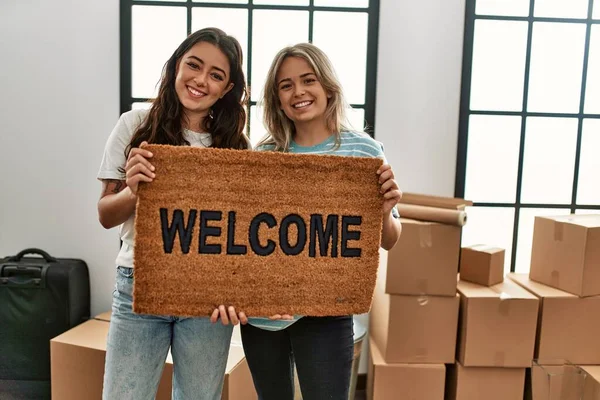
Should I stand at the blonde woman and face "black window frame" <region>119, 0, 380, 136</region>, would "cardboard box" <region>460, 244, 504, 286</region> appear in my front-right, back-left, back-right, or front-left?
front-right

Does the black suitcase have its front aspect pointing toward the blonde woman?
no

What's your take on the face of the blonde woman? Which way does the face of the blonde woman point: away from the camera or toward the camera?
toward the camera

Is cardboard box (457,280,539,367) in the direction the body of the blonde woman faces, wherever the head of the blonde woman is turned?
no

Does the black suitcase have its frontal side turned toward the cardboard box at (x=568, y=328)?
no

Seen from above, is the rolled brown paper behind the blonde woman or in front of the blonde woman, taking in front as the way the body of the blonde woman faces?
behind

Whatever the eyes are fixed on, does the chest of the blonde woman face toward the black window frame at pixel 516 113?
no

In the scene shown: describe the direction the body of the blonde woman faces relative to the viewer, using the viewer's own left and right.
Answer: facing the viewer
